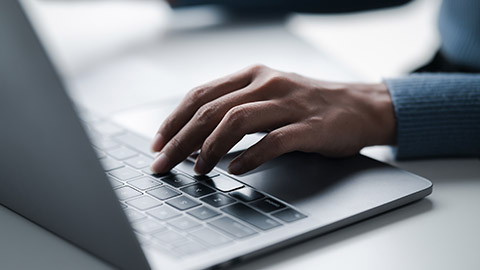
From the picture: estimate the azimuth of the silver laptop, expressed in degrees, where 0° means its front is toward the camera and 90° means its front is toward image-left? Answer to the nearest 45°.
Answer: approximately 225°
